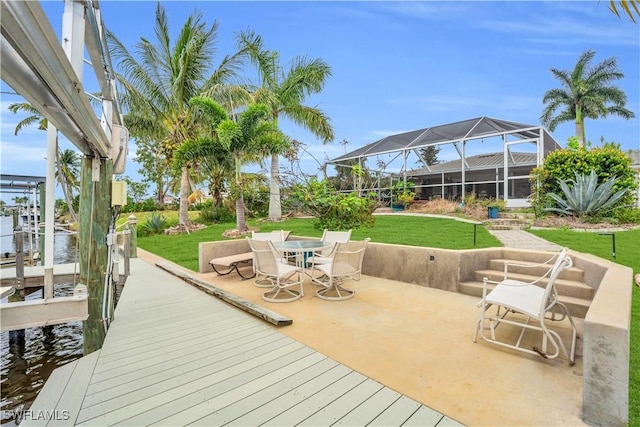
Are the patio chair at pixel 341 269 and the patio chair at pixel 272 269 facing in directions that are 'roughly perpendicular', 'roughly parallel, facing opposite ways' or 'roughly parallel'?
roughly perpendicular

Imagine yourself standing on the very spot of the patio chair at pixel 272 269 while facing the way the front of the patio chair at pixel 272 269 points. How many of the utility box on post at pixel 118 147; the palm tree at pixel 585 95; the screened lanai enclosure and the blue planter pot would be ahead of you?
3

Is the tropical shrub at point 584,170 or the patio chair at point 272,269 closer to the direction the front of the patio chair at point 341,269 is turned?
the patio chair

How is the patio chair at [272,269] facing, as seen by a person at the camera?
facing away from the viewer and to the right of the viewer

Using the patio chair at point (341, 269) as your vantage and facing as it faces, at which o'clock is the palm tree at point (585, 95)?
The palm tree is roughly at 3 o'clock from the patio chair.

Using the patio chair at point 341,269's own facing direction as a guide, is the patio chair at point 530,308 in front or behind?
behind

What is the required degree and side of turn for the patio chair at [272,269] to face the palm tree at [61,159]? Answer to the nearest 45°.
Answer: approximately 90° to its left

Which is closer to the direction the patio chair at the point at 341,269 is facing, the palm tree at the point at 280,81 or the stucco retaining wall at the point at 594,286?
the palm tree

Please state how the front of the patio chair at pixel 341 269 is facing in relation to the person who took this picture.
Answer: facing away from the viewer and to the left of the viewer
